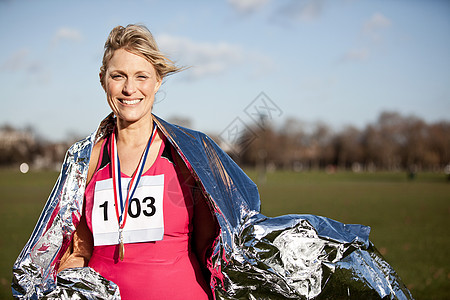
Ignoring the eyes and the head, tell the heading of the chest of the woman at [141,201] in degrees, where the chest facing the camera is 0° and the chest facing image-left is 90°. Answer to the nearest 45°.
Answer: approximately 0°
